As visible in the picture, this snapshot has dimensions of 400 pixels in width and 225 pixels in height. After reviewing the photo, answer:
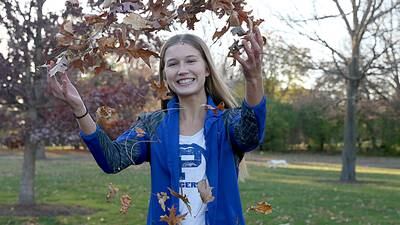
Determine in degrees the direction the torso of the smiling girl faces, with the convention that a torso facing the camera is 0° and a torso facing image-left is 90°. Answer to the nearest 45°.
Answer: approximately 0°

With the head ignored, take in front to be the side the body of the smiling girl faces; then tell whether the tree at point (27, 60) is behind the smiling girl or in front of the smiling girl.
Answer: behind
